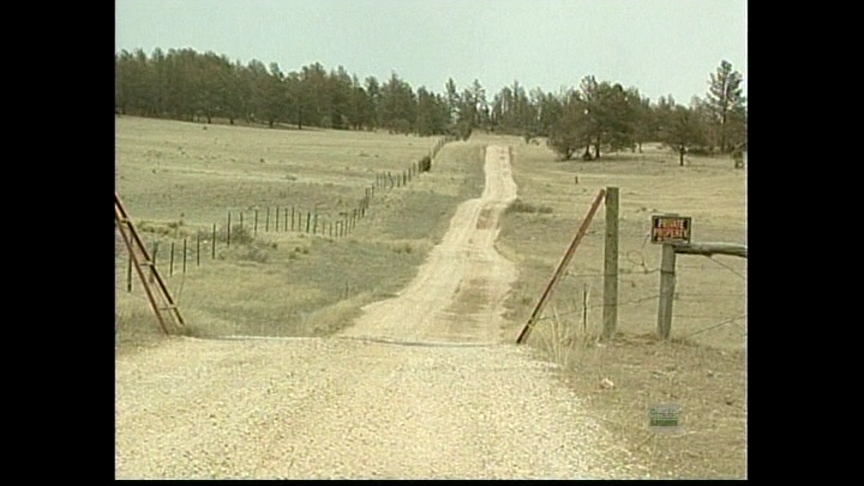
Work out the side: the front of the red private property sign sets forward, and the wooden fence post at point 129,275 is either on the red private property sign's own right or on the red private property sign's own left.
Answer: on the red private property sign's own right

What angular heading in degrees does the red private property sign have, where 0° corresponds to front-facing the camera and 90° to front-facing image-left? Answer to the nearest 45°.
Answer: approximately 0°
